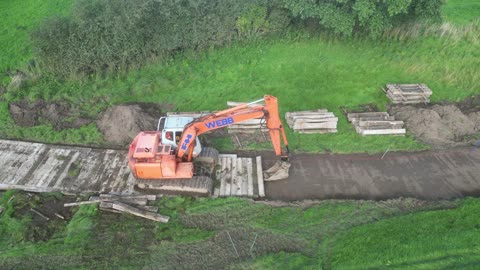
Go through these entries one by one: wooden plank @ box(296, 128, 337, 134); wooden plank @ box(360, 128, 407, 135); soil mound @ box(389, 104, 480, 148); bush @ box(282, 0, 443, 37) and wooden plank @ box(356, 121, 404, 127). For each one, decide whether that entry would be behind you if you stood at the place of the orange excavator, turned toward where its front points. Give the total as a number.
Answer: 0

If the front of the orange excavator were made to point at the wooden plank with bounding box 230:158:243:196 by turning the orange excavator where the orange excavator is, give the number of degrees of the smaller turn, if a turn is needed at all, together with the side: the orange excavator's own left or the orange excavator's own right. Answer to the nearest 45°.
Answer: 0° — it already faces it

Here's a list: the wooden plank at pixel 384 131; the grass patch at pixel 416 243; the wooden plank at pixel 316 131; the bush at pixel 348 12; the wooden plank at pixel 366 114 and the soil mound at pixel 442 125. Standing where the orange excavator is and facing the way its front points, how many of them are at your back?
0

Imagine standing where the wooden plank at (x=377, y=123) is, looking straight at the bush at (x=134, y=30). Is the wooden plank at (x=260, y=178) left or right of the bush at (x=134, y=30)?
left

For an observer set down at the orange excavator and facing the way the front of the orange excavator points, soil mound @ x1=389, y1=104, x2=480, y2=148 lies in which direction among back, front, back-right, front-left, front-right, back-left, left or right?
front

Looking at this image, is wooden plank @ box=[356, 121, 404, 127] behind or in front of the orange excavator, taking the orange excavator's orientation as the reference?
in front

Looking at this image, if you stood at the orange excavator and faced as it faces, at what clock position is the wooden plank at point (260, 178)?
The wooden plank is roughly at 12 o'clock from the orange excavator.

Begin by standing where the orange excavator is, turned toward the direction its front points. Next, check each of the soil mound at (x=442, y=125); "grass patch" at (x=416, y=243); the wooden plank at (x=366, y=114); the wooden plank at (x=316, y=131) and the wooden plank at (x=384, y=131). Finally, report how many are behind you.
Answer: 0

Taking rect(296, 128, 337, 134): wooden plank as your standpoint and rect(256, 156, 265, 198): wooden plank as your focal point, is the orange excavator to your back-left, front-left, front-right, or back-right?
front-right

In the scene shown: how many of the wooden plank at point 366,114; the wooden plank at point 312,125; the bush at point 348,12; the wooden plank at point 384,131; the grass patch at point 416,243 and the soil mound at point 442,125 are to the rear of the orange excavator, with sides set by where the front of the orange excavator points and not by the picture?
0

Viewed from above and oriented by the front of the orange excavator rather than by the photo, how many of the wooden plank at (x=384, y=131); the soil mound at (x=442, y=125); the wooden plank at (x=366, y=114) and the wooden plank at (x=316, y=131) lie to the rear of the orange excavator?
0

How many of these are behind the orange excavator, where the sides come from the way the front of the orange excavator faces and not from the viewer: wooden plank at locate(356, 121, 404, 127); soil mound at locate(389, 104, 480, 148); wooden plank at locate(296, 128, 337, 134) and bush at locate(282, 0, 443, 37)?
0

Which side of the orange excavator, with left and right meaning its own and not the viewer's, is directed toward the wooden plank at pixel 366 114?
front

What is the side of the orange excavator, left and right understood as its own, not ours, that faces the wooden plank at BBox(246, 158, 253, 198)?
front

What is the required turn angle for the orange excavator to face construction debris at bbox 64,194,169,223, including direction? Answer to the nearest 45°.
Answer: approximately 135° to its right

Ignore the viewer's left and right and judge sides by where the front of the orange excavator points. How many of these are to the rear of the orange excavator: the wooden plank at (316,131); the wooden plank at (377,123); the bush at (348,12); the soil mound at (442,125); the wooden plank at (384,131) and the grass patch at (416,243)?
0

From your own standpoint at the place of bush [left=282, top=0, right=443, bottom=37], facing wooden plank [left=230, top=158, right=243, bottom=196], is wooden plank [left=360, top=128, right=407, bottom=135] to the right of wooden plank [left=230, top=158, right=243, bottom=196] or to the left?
left

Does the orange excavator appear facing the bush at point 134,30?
no

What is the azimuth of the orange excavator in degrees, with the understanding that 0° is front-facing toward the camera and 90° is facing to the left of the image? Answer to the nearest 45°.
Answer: approximately 270°

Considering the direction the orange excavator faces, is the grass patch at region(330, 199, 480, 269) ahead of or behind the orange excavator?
ahead

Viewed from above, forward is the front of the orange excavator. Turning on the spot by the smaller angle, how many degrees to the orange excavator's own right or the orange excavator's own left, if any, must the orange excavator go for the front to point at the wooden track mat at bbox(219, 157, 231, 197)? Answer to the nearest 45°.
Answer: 0° — it already faces it

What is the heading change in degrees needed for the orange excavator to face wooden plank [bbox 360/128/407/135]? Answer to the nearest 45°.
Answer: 0° — it already faces it
